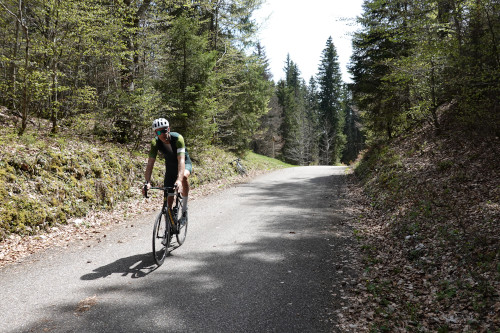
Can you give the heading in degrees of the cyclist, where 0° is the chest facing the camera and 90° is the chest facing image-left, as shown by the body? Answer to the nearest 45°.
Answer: approximately 45°

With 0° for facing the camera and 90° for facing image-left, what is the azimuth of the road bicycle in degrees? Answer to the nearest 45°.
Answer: approximately 45°
